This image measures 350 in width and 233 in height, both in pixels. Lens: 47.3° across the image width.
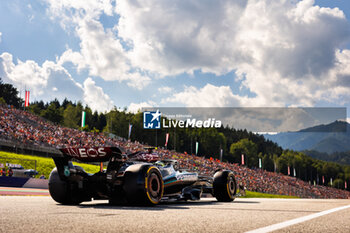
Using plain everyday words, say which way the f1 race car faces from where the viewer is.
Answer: facing away from the viewer and to the right of the viewer

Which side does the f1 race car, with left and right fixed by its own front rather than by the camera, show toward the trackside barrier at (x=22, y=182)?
left
